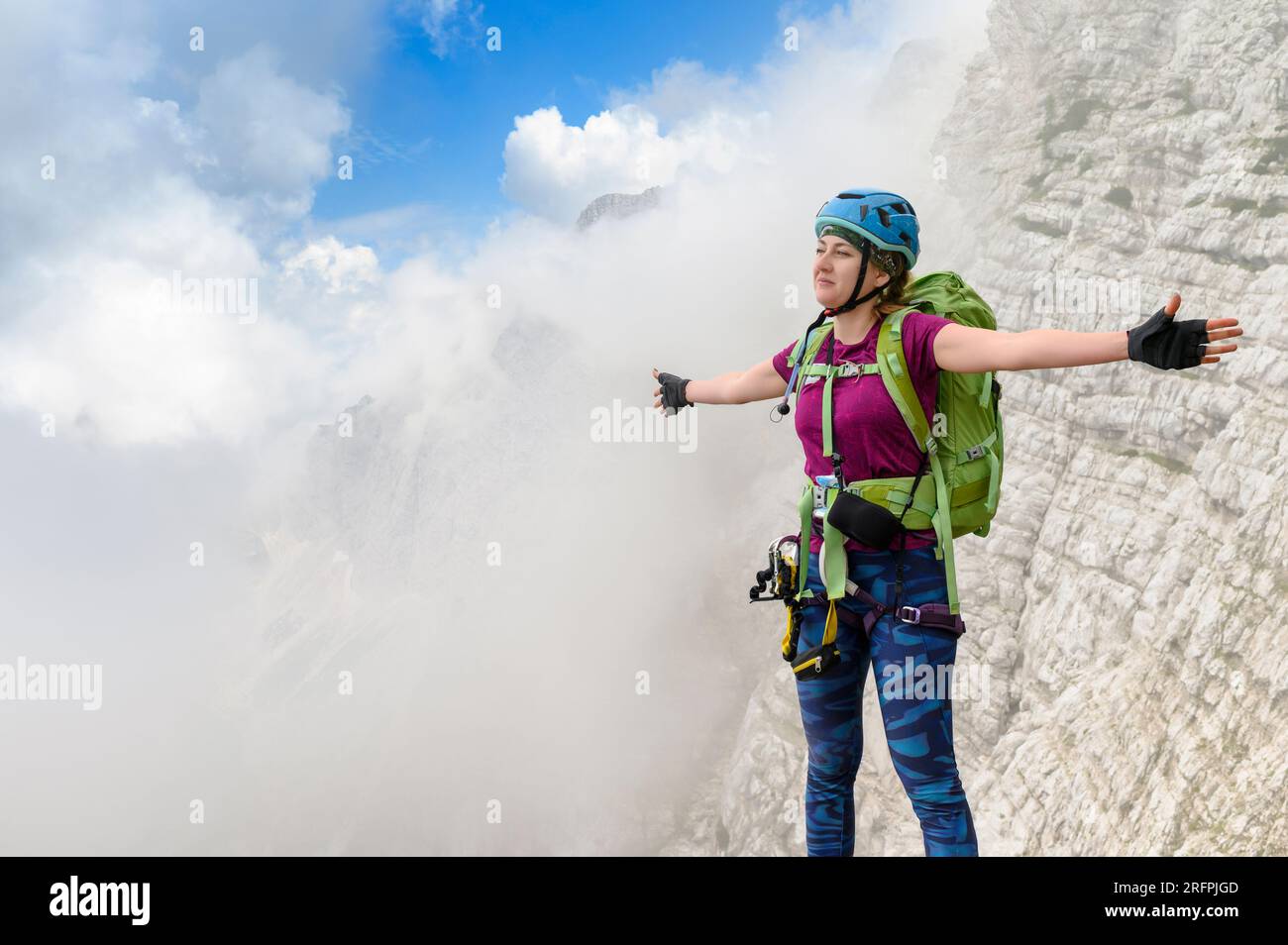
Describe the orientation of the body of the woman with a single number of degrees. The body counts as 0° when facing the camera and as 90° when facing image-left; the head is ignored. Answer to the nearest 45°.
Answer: approximately 45°
